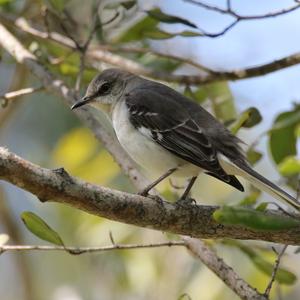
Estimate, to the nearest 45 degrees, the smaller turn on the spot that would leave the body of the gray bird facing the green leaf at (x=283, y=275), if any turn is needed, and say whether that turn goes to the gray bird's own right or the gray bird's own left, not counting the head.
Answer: approximately 180°

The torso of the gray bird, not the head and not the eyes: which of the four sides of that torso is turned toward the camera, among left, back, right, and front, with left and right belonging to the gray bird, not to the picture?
left

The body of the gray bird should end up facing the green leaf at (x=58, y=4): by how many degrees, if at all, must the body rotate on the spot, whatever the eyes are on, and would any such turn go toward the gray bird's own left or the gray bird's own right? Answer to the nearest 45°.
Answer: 0° — it already faces it

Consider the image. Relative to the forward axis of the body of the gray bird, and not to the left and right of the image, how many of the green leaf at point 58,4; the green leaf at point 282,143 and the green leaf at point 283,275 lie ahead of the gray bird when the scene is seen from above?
1

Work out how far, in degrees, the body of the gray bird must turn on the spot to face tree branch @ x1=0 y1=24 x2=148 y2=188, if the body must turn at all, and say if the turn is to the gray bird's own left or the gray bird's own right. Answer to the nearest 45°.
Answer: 0° — it already faces it
